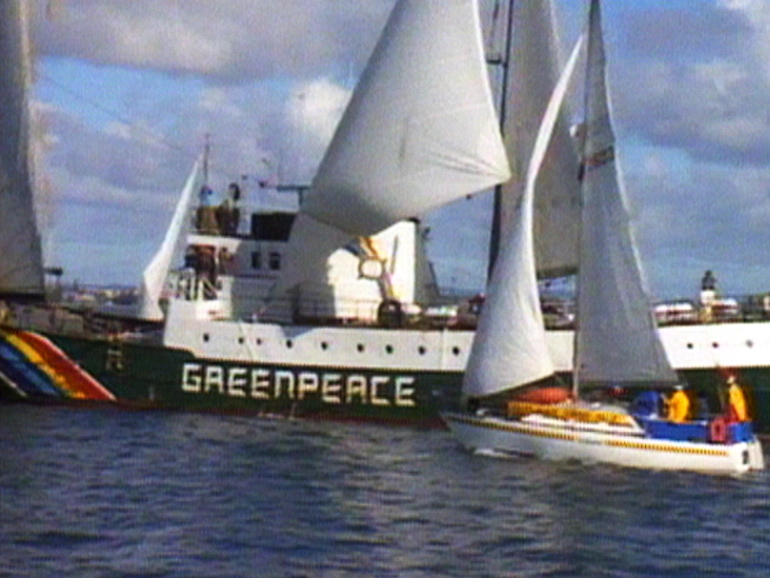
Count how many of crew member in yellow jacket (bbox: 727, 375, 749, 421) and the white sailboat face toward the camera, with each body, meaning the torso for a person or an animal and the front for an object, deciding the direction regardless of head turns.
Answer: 0

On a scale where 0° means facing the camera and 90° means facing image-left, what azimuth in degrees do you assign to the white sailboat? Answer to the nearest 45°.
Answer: approximately 135°

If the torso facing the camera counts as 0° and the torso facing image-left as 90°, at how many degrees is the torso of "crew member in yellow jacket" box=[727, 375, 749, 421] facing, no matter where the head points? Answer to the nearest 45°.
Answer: approximately 90°
